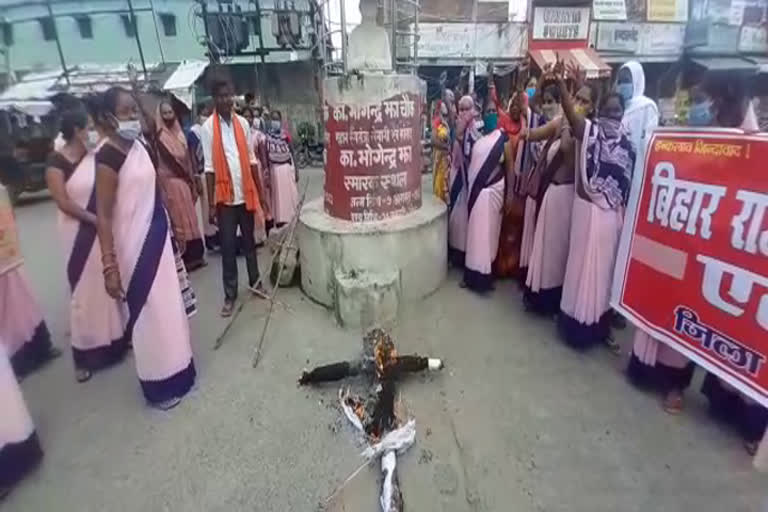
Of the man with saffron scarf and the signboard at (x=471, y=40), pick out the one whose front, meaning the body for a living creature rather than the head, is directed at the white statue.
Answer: the signboard

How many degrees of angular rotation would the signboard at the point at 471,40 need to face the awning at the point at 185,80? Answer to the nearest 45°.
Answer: approximately 45° to its right

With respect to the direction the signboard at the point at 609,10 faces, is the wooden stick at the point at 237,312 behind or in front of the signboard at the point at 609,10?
in front

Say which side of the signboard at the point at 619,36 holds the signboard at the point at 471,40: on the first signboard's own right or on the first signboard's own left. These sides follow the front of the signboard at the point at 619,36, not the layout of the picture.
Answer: on the first signboard's own right

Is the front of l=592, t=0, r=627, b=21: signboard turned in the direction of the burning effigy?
yes

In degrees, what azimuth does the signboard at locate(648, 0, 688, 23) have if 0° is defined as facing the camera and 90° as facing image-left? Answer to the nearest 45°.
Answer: approximately 0°

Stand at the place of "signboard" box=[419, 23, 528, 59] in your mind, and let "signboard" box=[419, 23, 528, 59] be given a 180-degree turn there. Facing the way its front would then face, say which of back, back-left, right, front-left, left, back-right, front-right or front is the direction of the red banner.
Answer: back

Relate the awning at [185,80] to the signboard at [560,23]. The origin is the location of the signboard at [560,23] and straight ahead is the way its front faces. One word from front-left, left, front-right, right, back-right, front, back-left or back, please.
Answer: front-right

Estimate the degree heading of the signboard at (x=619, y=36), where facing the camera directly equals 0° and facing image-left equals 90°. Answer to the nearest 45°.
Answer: approximately 0°

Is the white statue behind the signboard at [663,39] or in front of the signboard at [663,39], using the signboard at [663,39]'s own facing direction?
in front

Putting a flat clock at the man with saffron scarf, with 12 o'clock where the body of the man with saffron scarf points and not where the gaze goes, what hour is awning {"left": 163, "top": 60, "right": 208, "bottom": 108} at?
The awning is roughly at 6 o'clock from the man with saffron scarf.

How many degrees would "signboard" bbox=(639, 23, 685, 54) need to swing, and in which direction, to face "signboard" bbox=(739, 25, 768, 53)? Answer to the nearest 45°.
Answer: approximately 135° to its left

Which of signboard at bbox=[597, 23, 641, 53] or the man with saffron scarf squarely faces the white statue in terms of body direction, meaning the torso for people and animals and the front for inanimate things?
the signboard

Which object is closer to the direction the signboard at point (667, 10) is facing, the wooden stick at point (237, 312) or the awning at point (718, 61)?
the wooden stick
